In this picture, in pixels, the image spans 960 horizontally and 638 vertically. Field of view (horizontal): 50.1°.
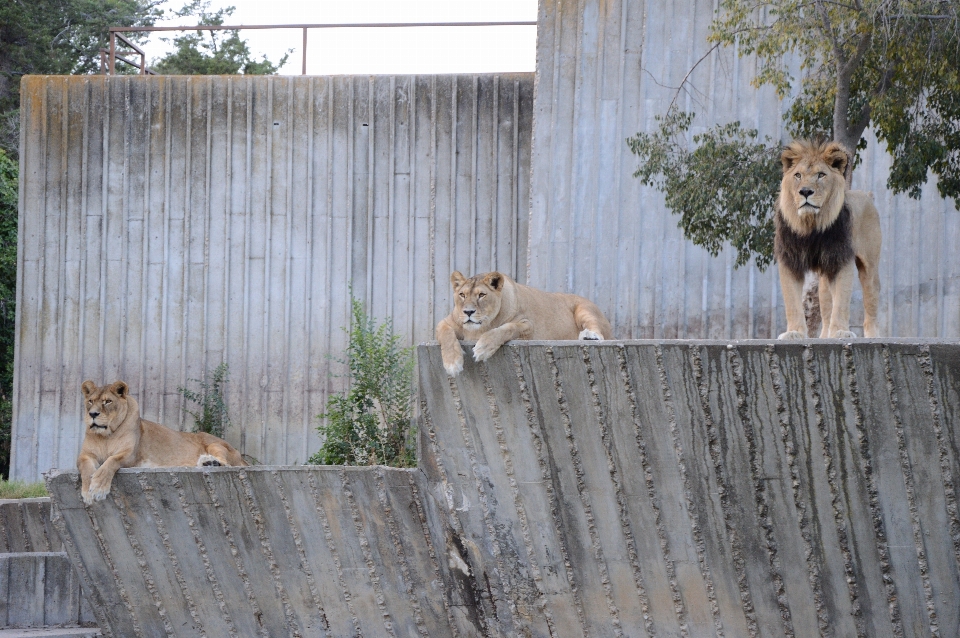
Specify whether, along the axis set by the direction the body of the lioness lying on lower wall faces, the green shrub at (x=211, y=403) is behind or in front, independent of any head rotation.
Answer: behind

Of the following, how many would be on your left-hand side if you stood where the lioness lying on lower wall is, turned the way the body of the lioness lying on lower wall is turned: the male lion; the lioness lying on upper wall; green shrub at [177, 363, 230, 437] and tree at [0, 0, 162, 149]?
2

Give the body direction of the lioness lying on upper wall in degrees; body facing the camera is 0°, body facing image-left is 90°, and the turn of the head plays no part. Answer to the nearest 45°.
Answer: approximately 45°

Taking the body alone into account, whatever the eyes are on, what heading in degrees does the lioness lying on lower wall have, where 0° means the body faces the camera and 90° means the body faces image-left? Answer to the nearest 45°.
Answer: approximately 45°

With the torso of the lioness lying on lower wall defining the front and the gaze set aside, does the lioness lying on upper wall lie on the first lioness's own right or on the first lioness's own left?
on the first lioness's own left

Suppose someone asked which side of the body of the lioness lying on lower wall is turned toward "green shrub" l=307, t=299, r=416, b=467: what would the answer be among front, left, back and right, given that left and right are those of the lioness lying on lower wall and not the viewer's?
back

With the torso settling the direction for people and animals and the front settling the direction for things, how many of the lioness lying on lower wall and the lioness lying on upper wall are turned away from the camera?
0

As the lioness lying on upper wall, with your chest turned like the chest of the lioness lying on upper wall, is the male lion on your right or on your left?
on your left
